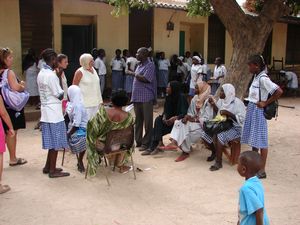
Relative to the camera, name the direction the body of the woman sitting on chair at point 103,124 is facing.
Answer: away from the camera

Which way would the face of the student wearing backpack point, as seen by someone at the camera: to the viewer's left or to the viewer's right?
to the viewer's left

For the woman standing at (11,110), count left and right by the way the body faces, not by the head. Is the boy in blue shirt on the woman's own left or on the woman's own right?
on the woman's own right

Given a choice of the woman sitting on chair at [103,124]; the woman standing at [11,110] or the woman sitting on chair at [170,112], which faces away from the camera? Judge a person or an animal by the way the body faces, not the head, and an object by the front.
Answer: the woman sitting on chair at [103,124]

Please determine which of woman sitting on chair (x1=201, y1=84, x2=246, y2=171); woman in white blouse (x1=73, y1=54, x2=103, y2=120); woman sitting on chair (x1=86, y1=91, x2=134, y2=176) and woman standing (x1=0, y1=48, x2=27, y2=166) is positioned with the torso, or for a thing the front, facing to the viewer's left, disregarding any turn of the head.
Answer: woman sitting on chair (x1=201, y1=84, x2=246, y2=171)

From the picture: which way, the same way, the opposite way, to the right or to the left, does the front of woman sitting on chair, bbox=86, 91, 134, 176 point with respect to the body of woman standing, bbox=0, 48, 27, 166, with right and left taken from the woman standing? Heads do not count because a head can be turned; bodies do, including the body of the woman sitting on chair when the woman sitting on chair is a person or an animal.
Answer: to the left

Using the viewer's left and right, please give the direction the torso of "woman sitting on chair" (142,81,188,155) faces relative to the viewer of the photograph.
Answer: facing to the left of the viewer

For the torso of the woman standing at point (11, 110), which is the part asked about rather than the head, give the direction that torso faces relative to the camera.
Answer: to the viewer's right
